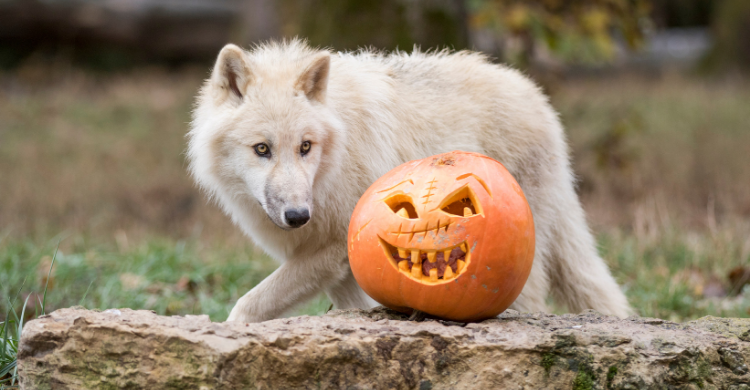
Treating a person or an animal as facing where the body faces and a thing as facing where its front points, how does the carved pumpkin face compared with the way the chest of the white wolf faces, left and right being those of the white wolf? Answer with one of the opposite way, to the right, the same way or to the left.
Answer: to the left

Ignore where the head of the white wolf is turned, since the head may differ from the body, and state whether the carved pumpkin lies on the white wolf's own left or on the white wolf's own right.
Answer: on the white wolf's own left

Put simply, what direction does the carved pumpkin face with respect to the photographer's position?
facing the viewer

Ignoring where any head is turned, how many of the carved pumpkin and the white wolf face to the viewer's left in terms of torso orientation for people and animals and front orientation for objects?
1

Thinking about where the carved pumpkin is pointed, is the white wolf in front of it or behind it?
behind

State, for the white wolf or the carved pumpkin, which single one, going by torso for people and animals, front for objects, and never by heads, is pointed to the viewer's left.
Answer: the white wolf

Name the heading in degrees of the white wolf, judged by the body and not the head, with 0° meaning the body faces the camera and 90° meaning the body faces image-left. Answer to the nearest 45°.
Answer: approximately 90°
